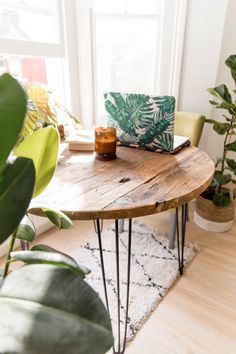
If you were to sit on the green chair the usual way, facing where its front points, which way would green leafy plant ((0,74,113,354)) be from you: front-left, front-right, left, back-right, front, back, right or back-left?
front-left

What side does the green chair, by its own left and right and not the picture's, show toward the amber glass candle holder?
front

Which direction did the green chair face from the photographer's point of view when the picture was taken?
facing the viewer and to the left of the viewer

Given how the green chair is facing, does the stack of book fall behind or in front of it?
in front

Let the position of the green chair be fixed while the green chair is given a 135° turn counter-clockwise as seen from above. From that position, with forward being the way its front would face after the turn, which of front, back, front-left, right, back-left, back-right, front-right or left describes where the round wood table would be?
right
